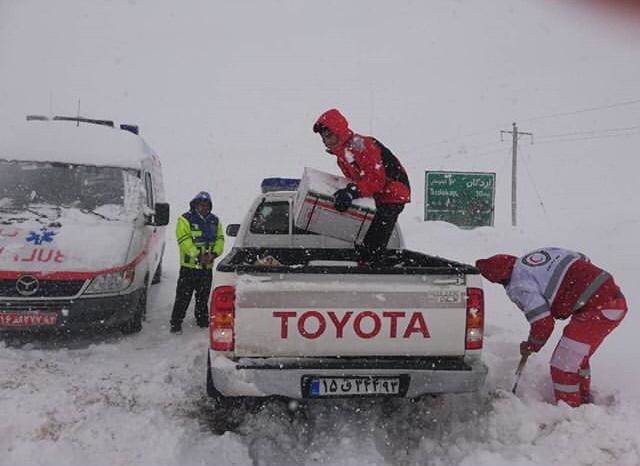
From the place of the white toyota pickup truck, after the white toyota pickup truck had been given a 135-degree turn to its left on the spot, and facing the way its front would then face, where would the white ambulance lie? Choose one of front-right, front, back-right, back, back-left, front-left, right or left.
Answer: right

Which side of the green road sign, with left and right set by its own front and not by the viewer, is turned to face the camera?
front

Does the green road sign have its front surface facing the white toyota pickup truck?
yes

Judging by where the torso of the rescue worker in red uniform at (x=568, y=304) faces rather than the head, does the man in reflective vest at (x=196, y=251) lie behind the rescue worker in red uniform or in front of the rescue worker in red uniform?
in front

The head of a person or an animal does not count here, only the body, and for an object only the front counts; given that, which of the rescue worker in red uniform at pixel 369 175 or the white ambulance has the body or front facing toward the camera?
the white ambulance

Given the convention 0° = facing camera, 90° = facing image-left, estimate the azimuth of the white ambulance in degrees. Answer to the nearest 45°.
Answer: approximately 0°

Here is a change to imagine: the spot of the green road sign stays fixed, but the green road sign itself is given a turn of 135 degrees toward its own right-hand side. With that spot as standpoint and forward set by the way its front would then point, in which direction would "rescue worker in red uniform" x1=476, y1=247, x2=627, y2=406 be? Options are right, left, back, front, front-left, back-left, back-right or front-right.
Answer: back-left

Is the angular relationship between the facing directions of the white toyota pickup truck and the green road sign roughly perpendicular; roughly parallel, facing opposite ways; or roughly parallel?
roughly parallel, facing opposite ways

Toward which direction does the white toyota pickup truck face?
away from the camera

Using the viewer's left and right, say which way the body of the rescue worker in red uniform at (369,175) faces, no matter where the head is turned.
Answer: facing to the left of the viewer

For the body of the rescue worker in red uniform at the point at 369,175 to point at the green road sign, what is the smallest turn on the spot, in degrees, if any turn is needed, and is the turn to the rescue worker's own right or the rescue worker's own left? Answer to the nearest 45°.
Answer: approximately 90° to the rescue worker's own right

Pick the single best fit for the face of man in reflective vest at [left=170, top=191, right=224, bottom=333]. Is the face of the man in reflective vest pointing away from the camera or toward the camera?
toward the camera

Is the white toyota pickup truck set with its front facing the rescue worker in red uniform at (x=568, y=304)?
no

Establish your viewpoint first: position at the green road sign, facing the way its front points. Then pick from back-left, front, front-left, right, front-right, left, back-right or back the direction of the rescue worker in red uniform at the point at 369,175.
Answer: front

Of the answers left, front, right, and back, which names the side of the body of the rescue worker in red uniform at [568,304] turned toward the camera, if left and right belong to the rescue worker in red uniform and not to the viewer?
left

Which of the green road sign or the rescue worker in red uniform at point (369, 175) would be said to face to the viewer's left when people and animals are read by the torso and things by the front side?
the rescue worker in red uniform
